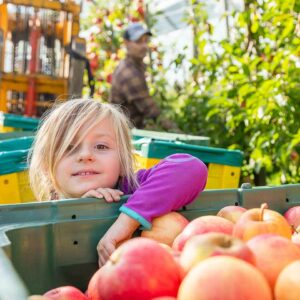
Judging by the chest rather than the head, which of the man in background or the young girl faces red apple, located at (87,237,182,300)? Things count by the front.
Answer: the young girl

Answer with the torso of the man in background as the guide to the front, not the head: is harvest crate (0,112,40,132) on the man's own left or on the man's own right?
on the man's own right

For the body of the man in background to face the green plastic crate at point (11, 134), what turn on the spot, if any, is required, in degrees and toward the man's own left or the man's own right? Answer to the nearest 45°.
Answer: approximately 90° to the man's own right

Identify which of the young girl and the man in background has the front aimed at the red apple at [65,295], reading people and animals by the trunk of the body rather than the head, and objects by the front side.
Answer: the young girl
